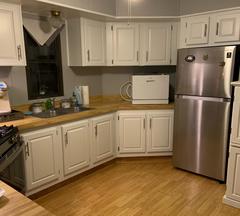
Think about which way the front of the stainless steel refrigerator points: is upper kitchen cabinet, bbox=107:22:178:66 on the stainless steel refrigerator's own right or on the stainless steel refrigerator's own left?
on the stainless steel refrigerator's own right

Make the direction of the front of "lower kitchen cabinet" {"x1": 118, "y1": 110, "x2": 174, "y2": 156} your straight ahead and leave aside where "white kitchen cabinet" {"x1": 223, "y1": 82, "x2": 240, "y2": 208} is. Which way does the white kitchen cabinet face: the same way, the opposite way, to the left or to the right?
to the right

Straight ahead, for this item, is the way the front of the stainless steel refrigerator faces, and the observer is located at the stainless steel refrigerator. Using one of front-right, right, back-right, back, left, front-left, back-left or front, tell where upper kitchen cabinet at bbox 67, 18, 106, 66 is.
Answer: front-right

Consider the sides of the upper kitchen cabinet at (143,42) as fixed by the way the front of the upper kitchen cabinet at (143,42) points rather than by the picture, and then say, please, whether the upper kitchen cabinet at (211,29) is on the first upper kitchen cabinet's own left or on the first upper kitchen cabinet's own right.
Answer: on the first upper kitchen cabinet's own left

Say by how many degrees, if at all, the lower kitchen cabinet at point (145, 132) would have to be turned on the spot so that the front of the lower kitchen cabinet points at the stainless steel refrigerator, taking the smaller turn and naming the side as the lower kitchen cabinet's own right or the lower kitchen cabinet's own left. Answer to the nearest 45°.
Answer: approximately 45° to the lower kitchen cabinet's own left

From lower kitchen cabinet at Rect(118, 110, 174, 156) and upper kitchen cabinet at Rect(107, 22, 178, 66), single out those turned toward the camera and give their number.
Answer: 2

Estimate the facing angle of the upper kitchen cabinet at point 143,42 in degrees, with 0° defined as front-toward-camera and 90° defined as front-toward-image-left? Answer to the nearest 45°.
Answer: approximately 0°
